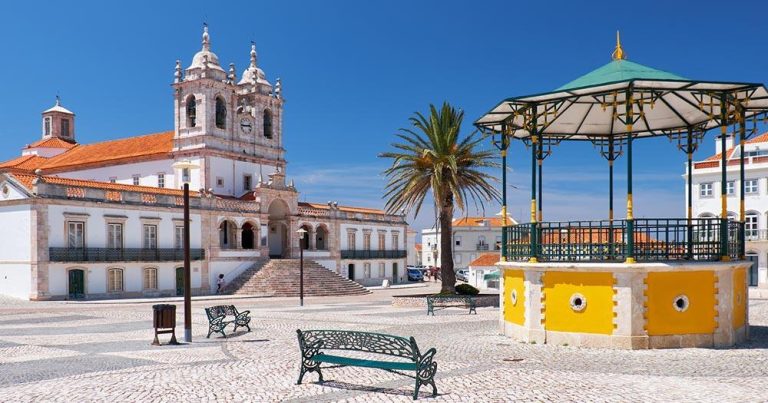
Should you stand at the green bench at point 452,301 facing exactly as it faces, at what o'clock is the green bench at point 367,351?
the green bench at point 367,351 is roughly at 12 o'clock from the green bench at point 452,301.

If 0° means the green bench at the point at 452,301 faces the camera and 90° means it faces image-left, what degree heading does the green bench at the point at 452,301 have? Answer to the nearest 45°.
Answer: approximately 0°

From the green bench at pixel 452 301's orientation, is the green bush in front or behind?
behind

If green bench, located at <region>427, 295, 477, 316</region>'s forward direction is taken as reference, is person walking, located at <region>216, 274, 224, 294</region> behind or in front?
behind
